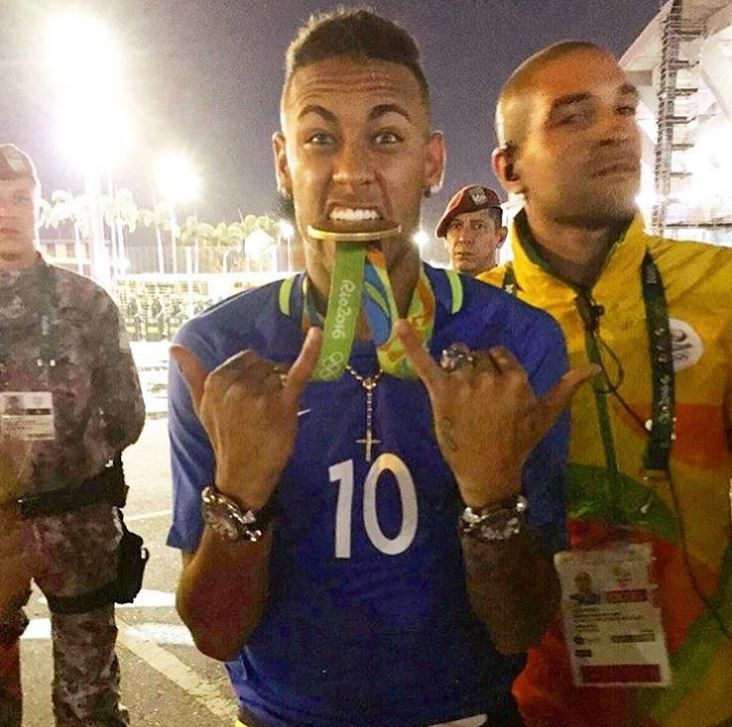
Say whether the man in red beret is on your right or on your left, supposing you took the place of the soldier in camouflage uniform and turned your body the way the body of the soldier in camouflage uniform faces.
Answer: on your left

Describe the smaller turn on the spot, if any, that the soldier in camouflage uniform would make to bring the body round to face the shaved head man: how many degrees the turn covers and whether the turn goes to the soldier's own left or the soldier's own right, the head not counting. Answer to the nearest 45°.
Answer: approximately 45° to the soldier's own left

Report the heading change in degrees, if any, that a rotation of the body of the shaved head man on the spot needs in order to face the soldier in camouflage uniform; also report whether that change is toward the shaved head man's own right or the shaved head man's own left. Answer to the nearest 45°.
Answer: approximately 90° to the shaved head man's own right

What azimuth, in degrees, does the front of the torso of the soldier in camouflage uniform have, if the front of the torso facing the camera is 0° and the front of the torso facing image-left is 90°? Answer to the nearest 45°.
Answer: approximately 0°

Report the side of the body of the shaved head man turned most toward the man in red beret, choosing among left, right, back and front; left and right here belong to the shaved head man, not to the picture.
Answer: back

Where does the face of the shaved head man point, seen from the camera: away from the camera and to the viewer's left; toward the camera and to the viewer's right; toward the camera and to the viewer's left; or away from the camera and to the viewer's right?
toward the camera and to the viewer's right

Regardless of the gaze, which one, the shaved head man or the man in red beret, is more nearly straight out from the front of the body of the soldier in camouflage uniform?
the shaved head man
